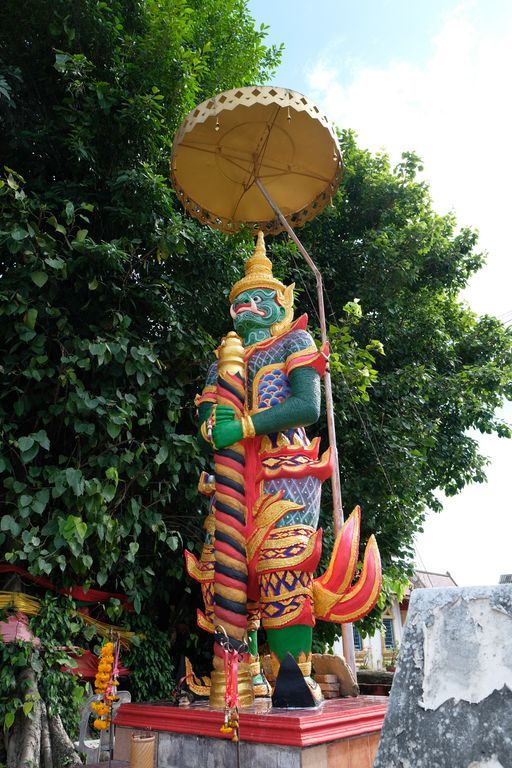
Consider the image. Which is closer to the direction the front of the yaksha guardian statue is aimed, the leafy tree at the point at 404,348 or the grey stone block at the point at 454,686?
the grey stone block

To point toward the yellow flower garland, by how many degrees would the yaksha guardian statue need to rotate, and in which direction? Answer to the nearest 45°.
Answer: approximately 45° to its right

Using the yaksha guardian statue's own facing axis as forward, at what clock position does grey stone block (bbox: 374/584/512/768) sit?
The grey stone block is roughly at 10 o'clock from the yaksha guardian statue.

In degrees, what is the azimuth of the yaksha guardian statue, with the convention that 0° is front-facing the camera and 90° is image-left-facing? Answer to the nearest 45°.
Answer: approximately 45°

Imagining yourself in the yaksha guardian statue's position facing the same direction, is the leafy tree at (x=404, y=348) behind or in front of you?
behind
